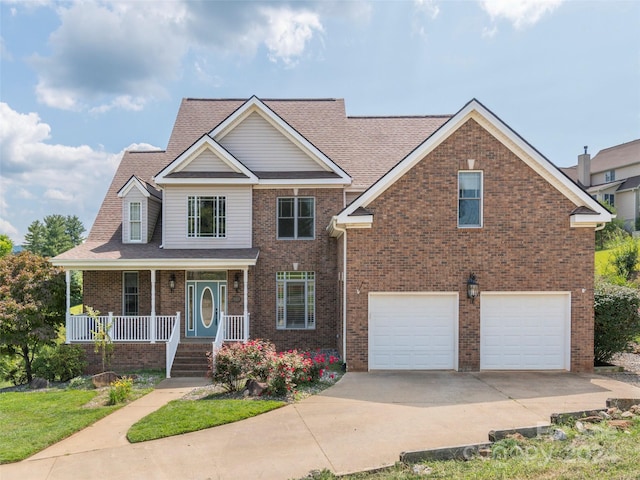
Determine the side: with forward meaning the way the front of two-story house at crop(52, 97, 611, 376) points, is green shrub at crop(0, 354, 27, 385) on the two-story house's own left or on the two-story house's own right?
on the two-story house's own right

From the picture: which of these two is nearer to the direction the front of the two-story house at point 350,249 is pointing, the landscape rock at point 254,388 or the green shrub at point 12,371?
the landscape rock

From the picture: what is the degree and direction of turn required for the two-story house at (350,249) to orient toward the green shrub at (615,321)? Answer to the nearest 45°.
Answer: approximately 90° to its left

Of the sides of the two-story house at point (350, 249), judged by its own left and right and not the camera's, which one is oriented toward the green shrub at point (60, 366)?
right

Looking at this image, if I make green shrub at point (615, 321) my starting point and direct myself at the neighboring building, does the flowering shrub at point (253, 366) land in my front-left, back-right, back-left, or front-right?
back-left

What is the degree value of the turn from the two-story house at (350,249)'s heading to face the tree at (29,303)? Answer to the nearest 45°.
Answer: approximately 90° to its right

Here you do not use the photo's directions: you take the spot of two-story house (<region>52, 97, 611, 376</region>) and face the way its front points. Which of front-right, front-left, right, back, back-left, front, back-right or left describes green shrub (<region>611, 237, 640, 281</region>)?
back-left

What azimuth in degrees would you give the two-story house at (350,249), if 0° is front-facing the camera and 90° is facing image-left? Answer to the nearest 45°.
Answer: approximately 0°

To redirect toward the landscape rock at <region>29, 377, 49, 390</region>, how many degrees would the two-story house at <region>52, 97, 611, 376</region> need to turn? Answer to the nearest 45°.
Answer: approximately 90° to its right
